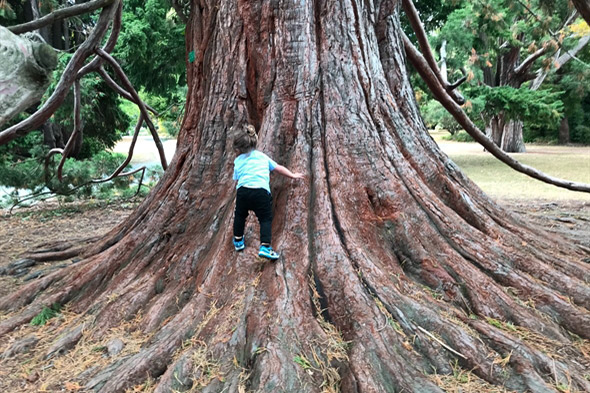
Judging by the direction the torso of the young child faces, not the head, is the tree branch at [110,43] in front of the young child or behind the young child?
in front

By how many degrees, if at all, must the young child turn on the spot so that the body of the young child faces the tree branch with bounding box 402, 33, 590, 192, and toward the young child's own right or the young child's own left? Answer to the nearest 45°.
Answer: approximately 45° to the young child's own right

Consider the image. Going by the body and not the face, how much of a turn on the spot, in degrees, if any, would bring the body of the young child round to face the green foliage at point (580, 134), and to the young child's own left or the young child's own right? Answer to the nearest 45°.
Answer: approximately 45° to the young child's own right

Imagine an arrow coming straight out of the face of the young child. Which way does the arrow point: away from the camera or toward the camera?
away from the camera

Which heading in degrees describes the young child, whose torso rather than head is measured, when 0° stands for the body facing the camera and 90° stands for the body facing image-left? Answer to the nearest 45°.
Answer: approximately 180°

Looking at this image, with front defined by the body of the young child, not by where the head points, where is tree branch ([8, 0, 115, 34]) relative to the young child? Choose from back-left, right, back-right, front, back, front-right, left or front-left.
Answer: front-left

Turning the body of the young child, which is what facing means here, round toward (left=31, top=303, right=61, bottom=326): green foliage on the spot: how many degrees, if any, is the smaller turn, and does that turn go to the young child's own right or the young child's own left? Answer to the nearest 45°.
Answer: approximately 90° to the young child's own left

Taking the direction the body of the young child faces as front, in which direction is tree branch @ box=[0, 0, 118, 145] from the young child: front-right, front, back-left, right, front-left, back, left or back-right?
front-left
